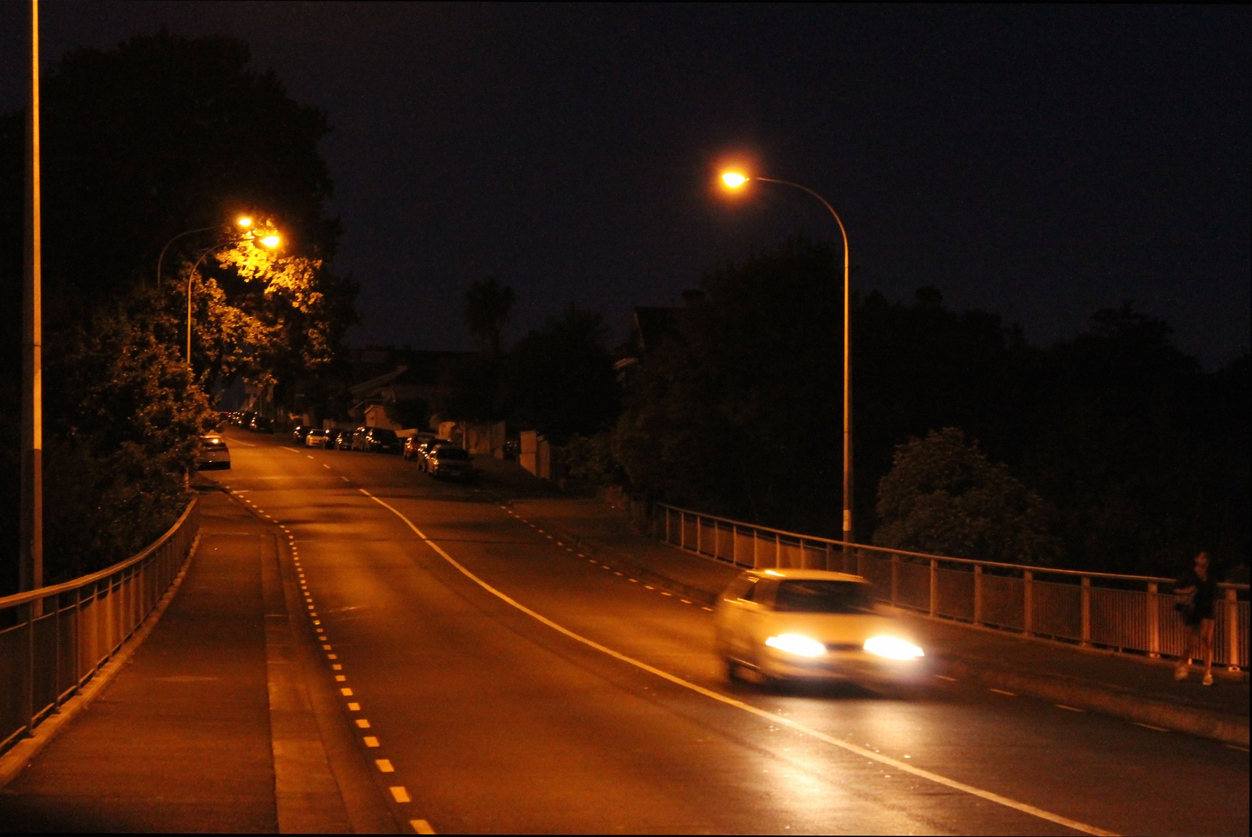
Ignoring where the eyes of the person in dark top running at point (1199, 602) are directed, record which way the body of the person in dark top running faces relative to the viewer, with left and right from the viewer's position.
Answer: facing the viewer and to the left of the viewer

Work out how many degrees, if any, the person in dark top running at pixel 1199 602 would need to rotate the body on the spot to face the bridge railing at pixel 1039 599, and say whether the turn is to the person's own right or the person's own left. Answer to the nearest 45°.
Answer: approximately 90° to the person's own right

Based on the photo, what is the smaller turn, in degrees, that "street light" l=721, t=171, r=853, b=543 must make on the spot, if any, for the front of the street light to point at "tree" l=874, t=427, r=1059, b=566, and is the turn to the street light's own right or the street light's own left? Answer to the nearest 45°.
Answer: approximately 135° to the street light's own right

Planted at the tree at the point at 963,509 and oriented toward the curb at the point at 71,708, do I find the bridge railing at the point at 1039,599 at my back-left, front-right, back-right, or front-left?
front-left

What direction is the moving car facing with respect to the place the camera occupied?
facing the viewer and to the right of the viewer

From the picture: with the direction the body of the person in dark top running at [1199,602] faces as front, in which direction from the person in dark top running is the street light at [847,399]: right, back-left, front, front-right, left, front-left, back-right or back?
back

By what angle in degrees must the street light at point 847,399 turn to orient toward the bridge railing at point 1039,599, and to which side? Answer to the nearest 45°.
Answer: approximately 135° to its left

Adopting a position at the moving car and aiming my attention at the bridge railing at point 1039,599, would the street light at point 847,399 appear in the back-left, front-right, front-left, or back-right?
front-left

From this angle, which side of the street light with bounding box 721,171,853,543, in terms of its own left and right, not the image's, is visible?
left

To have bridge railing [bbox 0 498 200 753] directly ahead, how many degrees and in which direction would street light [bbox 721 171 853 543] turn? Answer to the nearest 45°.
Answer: approximately 45° to its left

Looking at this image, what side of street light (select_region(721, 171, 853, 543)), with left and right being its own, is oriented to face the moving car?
left

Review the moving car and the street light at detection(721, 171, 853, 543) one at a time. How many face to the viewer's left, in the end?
1

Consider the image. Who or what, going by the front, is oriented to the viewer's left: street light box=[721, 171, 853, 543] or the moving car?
the street light

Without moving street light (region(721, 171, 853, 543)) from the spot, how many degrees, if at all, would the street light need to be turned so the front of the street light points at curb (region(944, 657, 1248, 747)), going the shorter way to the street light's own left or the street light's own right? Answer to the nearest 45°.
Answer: approximately 90° to the street light's own left

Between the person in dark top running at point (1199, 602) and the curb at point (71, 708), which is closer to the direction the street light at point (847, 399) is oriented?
the curb
